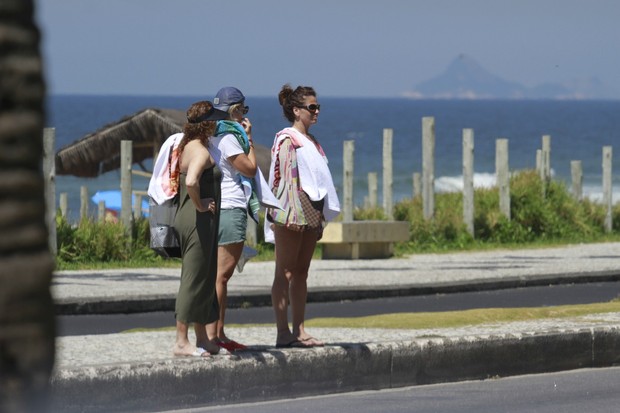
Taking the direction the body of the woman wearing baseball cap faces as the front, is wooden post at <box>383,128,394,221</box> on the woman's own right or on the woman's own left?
on the woman's own left

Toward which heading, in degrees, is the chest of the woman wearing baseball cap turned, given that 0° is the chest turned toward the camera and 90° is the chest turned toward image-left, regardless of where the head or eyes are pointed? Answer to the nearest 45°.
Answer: approximately 270°

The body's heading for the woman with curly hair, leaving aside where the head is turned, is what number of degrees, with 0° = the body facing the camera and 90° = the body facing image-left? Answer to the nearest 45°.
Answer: approximately 270°

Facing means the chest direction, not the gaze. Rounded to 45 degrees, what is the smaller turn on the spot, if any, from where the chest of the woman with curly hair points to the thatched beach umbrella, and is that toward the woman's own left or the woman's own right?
approximately 90° to the woman's own left

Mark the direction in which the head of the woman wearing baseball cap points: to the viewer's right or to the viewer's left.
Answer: to the viewer's right

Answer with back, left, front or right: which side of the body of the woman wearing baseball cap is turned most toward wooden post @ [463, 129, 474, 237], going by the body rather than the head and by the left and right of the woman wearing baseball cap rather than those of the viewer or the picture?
left

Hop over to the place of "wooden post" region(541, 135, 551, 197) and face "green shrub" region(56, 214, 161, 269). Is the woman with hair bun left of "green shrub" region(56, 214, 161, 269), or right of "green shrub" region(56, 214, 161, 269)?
left

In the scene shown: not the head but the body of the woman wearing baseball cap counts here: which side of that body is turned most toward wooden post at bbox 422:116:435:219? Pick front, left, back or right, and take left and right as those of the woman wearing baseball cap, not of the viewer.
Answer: left
